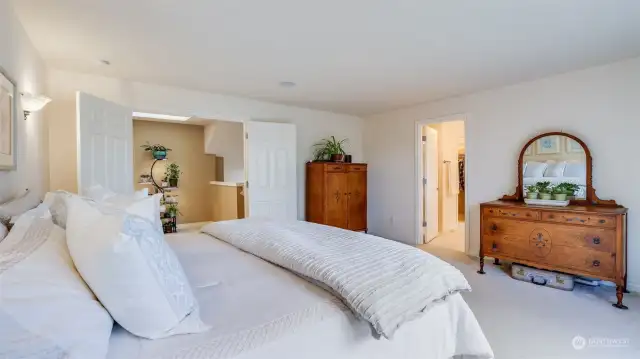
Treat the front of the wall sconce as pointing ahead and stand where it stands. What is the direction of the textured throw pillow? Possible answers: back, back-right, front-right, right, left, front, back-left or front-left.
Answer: right

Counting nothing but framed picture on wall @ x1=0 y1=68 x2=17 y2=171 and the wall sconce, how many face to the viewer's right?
2

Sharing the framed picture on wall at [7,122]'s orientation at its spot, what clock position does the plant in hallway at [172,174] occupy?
The plant in hallway is roughly at 10 o'clock from the framed picture on wall.

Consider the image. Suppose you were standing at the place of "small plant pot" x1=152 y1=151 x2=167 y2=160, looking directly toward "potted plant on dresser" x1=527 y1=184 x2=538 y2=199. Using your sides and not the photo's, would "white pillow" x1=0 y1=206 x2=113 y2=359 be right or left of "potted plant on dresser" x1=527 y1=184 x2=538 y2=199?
right

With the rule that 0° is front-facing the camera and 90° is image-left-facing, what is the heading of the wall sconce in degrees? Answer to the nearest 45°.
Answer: approximately 270°

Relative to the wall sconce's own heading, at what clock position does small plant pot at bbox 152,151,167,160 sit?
The small plant pot is roughly at 10 o'clock from the wall sconce.

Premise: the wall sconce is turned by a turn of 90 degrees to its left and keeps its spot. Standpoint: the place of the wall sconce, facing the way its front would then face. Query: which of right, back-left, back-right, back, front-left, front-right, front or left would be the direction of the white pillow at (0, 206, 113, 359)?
back

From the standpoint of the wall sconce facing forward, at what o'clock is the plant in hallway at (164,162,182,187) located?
The plant in hallway is roughly at 10 o'clock from the wall sconce.

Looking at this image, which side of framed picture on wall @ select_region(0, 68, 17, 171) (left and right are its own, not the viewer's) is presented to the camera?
right

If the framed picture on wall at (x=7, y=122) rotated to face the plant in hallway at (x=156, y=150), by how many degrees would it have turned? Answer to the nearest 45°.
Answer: approximately 45° to its left
